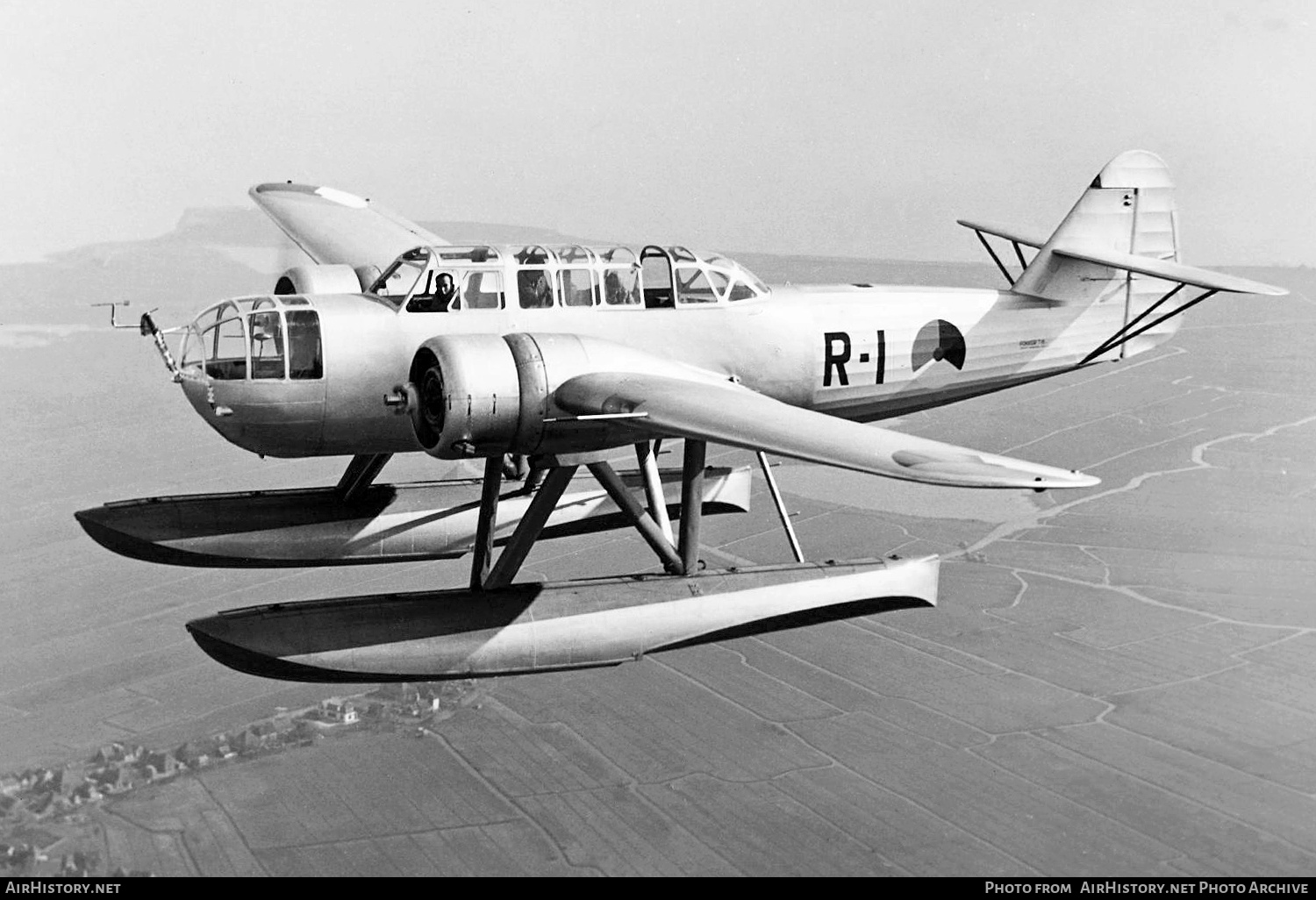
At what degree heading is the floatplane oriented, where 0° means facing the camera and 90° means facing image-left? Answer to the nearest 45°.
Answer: approximately 45°

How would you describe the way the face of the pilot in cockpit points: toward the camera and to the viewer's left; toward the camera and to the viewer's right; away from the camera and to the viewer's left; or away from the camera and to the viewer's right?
toward the camera and to the viewer's left
